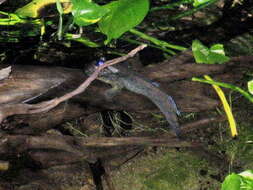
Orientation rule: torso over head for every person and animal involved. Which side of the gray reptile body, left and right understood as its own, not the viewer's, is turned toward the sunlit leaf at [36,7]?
front

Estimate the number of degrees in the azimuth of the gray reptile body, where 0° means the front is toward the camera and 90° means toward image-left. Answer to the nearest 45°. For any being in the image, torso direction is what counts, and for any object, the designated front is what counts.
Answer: approximately 90°

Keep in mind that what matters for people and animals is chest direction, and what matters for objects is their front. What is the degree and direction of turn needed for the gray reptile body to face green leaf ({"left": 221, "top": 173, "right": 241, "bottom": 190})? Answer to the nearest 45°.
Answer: approximately 135° to its left
